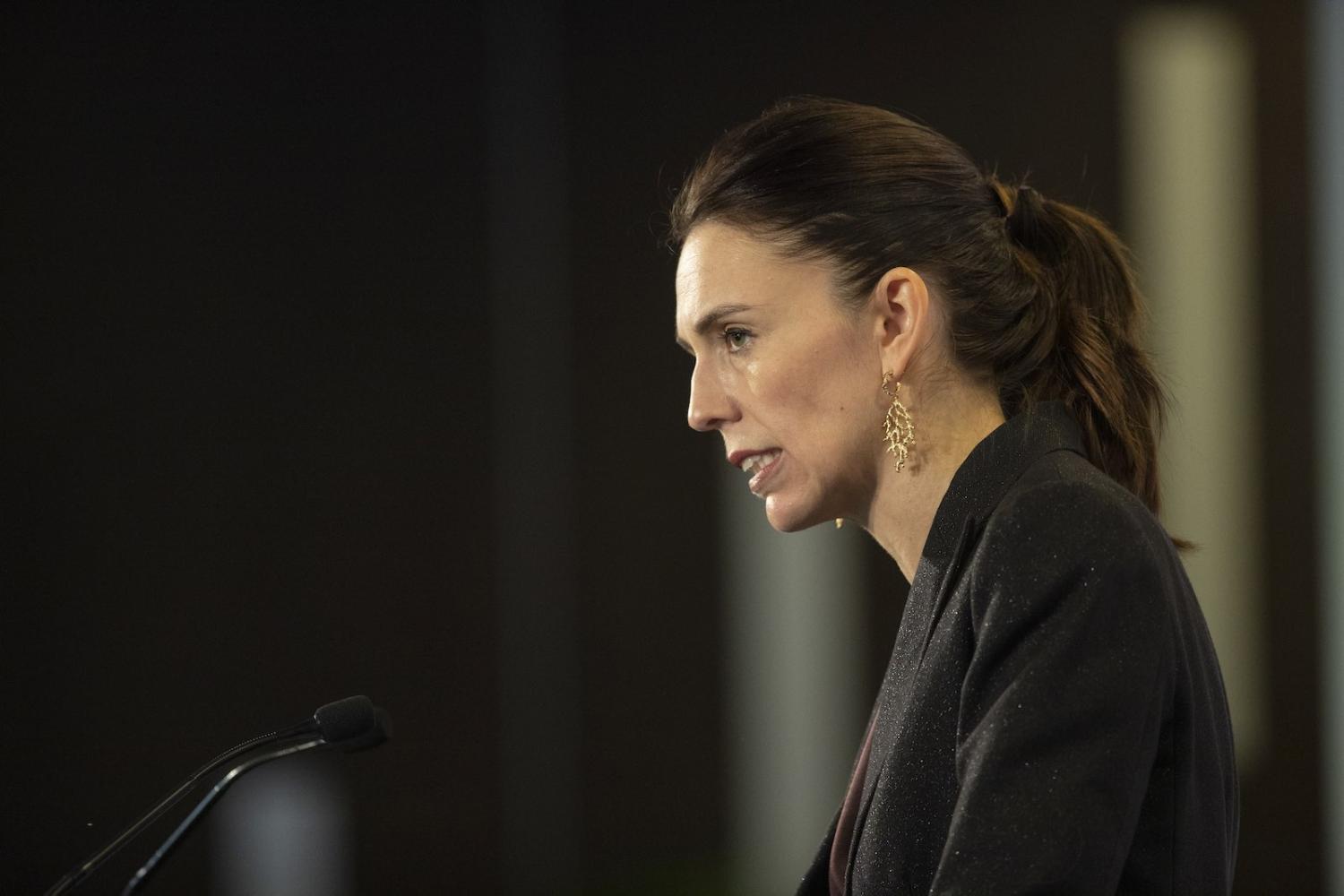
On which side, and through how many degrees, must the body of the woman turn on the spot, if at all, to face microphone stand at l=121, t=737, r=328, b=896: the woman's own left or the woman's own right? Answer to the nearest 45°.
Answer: approximately 45° to the woman's own left

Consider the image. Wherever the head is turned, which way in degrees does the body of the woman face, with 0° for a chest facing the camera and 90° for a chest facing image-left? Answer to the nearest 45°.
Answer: approximately 90°
